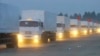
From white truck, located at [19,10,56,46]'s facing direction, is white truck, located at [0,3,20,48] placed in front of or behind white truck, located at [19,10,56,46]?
in front

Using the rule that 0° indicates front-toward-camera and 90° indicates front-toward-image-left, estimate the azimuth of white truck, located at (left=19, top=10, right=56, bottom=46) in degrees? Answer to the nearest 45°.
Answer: approximately 45°
